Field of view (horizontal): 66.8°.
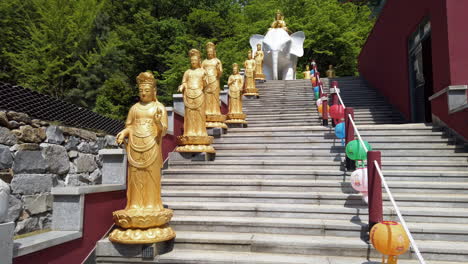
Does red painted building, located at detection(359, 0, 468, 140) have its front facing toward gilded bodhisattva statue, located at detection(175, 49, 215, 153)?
yes

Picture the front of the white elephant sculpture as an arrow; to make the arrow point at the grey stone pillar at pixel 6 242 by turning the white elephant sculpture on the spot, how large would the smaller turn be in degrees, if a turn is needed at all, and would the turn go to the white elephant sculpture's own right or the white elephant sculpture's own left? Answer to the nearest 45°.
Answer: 0° — it already faces it

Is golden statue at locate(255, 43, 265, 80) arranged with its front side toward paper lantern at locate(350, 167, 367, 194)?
yes

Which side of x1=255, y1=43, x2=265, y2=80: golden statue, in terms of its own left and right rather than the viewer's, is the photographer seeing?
front

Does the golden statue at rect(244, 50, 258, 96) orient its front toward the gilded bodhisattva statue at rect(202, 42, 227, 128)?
yes

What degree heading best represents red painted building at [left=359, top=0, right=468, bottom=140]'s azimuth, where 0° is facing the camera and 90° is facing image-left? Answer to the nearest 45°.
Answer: approximately 45°

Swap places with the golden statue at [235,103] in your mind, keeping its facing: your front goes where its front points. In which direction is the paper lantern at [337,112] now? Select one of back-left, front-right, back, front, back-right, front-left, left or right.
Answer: front-left

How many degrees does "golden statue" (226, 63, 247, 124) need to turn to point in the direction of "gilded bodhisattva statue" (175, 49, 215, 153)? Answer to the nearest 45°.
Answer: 0° — it already faces it

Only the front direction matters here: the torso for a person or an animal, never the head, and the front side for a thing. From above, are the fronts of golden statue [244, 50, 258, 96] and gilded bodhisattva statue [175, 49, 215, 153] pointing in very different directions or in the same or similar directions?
same or similar directions

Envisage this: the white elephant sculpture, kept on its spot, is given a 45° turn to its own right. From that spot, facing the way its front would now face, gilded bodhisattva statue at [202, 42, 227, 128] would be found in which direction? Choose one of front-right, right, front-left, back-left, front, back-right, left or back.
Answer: front-left

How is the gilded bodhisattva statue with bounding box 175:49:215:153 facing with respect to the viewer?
toward the camera

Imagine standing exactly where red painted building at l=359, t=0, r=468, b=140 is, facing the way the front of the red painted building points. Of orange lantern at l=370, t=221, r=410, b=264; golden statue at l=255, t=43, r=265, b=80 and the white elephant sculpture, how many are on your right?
2

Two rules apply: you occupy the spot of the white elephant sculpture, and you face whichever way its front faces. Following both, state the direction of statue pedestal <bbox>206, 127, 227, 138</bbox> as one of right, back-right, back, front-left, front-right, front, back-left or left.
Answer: front

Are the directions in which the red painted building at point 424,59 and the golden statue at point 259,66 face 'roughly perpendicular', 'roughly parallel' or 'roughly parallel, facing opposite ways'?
roughly perpendicular

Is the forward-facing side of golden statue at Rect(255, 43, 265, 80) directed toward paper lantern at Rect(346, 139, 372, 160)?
yes

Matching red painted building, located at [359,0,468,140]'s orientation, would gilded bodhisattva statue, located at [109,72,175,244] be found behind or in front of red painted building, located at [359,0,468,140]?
in front

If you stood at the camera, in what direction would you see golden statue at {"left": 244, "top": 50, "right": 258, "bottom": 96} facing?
facing the viewer

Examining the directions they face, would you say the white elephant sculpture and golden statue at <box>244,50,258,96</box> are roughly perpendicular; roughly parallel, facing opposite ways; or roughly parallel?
roughly parallel
